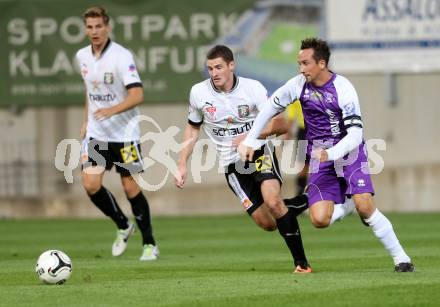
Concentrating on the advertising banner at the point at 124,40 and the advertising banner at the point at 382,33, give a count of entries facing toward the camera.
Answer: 2

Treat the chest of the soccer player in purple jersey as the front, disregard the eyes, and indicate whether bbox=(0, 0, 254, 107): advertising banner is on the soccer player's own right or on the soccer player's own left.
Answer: on the soccer player's own right

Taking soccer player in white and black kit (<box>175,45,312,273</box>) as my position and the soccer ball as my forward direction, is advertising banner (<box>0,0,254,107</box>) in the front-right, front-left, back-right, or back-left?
back-right

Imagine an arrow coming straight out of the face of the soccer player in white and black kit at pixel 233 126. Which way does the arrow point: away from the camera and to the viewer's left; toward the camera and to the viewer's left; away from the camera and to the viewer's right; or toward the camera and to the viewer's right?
toward the camera and to the viewer's left

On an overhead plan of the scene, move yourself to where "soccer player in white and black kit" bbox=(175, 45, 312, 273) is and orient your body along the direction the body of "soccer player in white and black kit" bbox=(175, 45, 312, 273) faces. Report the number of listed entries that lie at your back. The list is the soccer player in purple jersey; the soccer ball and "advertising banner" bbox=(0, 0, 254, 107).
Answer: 1

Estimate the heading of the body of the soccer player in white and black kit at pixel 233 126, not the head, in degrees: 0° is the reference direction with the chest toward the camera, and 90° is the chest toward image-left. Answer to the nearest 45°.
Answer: approximately 0°

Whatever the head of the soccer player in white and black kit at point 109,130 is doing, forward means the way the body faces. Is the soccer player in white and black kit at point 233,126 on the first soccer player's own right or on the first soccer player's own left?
on the first soccer player's own left

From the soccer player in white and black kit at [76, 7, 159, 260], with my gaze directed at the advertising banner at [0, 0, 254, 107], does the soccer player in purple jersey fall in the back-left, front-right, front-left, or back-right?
back-right

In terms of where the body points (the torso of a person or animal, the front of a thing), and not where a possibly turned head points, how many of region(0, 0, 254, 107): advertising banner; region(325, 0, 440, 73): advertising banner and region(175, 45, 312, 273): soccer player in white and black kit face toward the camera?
3

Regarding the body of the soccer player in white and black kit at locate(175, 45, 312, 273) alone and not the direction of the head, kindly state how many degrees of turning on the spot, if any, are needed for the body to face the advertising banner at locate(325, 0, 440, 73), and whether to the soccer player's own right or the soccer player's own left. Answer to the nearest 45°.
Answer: approximately 180°

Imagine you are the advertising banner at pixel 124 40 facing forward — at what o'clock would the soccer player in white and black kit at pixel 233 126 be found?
The soccer player in white and black kit is roughly at 12 o'clock from the advertising banner.
